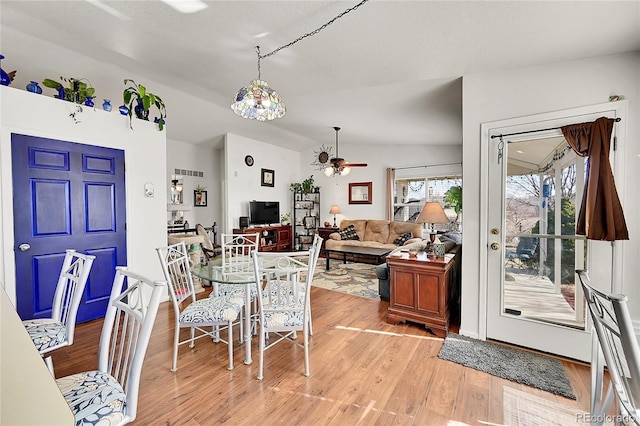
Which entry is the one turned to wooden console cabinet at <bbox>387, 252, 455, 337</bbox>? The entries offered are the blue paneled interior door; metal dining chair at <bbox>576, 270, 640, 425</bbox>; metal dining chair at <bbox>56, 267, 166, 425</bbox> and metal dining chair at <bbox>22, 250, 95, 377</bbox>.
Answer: the blue paneled interior door

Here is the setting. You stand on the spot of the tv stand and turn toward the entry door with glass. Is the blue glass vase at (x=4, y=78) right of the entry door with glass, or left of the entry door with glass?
right

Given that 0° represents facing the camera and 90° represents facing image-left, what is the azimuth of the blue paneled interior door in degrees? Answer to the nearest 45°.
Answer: approximately 315°

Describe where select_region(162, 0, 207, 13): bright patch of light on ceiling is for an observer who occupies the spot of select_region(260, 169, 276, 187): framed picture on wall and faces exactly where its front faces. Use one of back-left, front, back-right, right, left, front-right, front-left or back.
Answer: front-right

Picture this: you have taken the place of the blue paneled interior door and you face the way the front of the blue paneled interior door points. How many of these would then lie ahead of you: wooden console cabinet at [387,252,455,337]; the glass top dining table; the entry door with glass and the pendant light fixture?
4

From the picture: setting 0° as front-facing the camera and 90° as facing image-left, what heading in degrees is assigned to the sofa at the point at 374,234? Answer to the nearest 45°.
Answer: approximately 45°

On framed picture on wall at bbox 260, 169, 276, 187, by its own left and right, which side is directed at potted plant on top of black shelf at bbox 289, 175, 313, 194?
left
